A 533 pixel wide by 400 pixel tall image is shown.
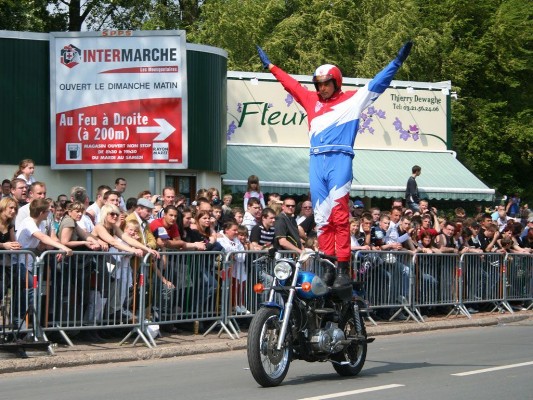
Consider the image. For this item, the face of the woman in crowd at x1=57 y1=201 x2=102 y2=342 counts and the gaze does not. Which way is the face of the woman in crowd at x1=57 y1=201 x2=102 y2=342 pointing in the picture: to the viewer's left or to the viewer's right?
to the viewer's right

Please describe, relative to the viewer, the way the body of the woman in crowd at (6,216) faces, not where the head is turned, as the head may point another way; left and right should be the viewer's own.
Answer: facing the viewer and to the right of the viewer

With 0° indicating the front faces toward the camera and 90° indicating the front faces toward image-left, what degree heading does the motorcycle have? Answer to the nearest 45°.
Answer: approximately 45°

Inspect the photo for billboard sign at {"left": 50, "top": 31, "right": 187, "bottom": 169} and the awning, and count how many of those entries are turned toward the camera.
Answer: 2

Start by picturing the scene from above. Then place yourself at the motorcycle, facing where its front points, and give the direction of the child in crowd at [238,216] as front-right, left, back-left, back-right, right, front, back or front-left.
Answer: back-right

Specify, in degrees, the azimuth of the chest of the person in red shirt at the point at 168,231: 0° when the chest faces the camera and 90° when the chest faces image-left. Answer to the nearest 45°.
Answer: approximately 315°

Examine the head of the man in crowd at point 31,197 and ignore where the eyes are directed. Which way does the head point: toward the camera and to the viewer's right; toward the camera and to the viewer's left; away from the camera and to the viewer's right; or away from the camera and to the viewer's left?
toward the camera and to the viewer's right

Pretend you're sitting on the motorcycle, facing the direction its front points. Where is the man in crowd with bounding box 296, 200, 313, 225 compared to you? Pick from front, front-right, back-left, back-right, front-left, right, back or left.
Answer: back-right
